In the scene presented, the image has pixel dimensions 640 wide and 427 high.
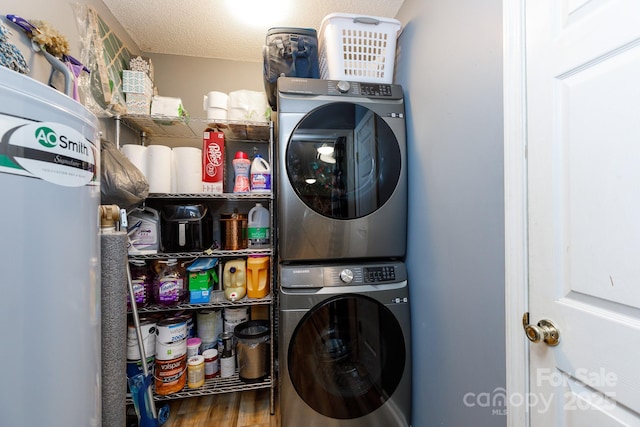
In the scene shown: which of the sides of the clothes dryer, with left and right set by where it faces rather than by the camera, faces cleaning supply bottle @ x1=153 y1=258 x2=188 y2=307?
right

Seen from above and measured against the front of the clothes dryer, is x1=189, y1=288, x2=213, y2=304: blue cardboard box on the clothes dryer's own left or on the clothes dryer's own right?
on the clothes dryer's own right

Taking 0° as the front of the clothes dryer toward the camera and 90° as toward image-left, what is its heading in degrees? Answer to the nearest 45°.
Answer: approximately 0°

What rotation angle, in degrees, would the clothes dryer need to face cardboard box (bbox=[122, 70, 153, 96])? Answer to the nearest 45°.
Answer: approximately 90° to its right

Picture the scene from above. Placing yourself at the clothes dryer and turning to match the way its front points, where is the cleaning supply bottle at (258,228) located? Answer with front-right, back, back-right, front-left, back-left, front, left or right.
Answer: back-right

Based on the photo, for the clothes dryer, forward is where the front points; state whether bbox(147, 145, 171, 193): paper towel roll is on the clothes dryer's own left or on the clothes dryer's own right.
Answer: on the clothes dryer's own right

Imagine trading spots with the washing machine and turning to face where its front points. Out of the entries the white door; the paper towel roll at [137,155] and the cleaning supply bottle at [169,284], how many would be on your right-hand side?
2

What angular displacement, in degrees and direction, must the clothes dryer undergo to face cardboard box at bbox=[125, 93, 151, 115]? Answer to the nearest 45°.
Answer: approximately 90° to its right

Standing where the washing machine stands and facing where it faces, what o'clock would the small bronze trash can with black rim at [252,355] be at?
The small bronze trash can with black rim is roughly at 4 o'clock from the washing machine.
